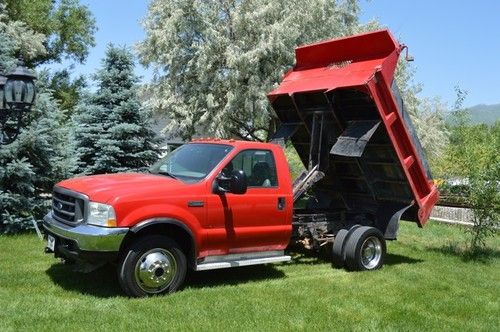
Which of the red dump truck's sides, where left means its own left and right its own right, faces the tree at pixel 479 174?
back

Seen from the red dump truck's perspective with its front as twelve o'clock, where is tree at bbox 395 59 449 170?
The tree is roughly at 5 o'clock from the red dump truck.

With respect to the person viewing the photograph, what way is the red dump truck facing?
facing the viewer and to the left of the viewer

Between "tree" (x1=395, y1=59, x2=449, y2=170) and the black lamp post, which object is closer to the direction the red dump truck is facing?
the black lamp post

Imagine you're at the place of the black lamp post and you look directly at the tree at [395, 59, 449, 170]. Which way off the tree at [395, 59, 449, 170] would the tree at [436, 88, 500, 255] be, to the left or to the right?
right

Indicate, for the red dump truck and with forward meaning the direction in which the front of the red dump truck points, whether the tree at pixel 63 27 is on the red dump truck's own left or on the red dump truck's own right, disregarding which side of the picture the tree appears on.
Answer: on the red dump truck's own right

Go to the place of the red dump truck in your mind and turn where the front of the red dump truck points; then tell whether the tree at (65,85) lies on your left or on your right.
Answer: on your right

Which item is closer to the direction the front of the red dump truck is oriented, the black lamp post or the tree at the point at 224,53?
the black lamp post
